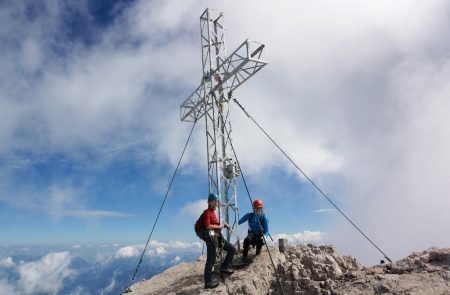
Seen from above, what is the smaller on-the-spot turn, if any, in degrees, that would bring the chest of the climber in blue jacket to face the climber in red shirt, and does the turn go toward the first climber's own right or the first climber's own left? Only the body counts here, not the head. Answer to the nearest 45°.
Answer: approximately 45° to the first climber's own right

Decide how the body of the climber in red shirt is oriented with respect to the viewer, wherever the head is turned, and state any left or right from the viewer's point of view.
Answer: facing to the right of the viewer

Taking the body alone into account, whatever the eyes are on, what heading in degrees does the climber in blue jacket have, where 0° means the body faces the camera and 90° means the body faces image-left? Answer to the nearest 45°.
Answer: approximately 0°

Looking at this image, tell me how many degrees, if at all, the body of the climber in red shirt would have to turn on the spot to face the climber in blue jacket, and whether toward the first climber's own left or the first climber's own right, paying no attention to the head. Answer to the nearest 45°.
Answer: approximately 45° to the first climber's own left
